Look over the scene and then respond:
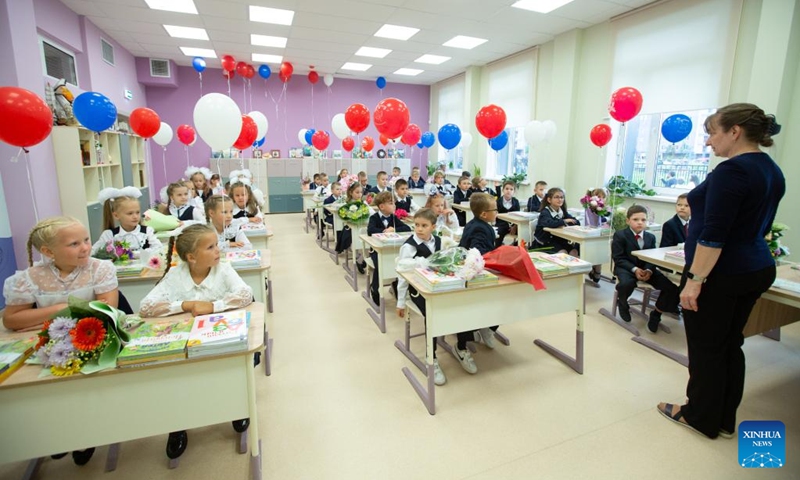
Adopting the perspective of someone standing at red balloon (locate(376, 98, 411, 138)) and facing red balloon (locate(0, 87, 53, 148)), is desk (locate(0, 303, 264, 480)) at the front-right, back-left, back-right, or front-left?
front-left

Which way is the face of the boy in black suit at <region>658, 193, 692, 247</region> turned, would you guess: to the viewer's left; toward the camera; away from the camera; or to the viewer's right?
toward the camera

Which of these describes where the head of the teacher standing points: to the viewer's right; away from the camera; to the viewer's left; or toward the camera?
to the viewer's left

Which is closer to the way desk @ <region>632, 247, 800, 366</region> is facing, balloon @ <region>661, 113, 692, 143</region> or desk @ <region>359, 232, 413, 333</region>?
the desk
